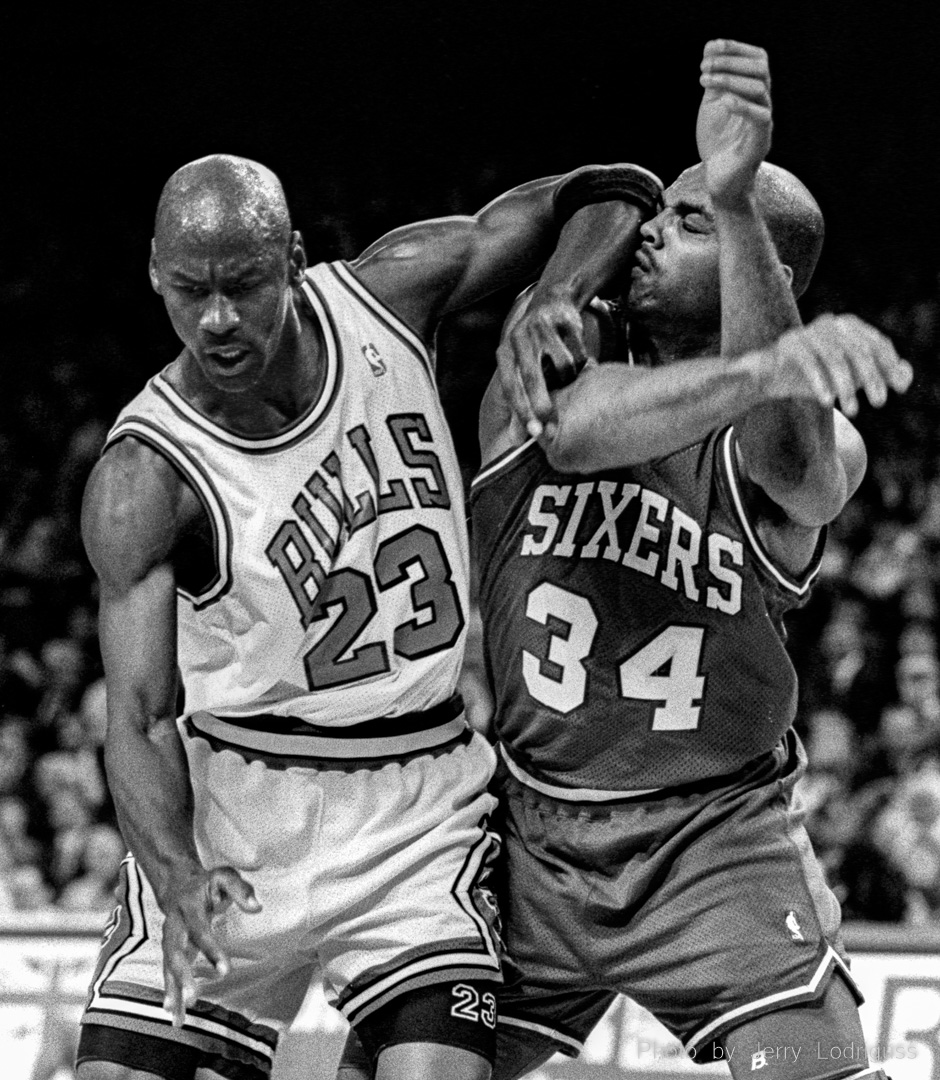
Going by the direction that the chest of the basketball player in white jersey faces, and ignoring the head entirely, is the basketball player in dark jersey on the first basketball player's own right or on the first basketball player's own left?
on the first basketball player's own left

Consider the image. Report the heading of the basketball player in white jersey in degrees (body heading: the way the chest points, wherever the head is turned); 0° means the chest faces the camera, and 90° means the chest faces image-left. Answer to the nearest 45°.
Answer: approximately 0°
